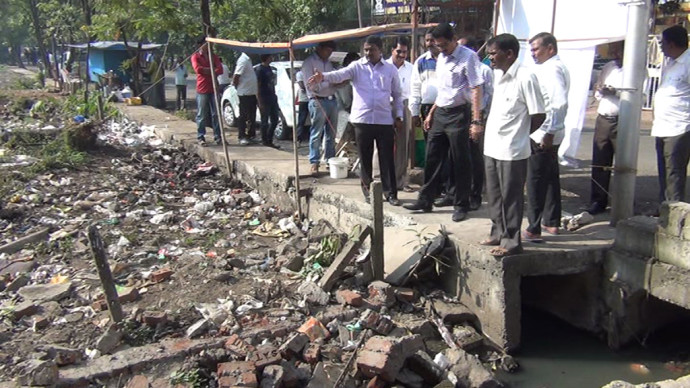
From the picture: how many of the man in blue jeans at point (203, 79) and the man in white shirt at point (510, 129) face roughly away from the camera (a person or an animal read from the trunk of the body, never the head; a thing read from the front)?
0

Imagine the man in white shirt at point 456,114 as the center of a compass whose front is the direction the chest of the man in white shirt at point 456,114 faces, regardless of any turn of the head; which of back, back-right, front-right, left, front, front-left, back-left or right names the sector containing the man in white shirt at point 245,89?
right

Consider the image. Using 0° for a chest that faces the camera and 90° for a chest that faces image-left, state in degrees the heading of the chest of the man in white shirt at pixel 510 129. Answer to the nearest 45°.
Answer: approximately 45°

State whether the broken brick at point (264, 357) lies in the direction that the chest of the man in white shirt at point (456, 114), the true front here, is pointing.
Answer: yes

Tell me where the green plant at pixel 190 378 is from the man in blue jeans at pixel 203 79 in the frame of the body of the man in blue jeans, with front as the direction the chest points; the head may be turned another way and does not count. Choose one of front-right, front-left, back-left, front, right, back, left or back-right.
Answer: front-right

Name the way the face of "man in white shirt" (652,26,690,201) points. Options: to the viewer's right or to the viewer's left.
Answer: to the viewer's left

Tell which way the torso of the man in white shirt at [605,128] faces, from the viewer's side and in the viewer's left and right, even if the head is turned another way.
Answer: facing the viewer and to the left of the viewer

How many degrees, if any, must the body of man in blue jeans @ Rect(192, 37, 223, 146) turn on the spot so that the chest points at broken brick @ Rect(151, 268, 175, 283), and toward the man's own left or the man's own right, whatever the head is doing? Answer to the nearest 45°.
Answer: approximately 45° to the man's own right

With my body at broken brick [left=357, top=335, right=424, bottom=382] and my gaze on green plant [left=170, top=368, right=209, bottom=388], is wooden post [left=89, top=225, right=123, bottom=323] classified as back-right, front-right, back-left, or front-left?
front-right

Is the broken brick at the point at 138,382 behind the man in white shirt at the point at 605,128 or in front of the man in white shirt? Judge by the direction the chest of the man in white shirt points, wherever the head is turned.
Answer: in front

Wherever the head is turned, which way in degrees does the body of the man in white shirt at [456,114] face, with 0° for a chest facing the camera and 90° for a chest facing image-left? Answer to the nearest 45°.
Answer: approximately 45°

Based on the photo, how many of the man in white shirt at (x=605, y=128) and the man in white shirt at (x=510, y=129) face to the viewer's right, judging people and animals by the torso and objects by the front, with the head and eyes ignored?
0

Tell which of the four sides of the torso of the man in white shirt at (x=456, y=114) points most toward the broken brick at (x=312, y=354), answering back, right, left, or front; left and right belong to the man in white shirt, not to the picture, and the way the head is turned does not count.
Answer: front

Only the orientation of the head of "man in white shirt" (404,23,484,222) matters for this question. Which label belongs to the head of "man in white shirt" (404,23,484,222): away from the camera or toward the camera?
toward the camera

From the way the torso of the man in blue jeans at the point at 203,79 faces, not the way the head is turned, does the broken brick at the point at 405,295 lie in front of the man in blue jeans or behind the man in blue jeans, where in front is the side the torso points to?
in front
